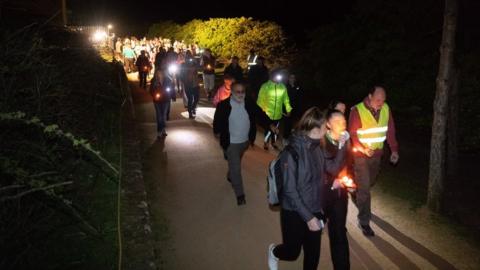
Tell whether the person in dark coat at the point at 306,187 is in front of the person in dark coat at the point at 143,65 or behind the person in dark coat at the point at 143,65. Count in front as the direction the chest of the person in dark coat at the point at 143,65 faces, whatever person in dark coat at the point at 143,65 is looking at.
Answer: in front

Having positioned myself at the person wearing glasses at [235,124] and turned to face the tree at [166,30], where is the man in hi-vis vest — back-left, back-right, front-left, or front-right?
back-right

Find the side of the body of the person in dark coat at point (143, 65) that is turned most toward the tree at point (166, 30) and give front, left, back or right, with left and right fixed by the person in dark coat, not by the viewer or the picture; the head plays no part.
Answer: back

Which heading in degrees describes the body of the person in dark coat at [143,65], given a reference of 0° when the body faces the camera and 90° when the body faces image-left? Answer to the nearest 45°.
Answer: approximately 0°

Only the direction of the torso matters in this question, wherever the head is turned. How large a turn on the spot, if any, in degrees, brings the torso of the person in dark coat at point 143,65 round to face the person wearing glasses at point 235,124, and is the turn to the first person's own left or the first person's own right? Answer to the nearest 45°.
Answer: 0° — they already face them

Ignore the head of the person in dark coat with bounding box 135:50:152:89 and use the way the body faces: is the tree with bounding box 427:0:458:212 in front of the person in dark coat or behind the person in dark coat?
in front
